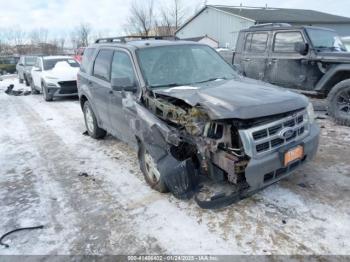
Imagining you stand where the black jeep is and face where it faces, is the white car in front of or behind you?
behind

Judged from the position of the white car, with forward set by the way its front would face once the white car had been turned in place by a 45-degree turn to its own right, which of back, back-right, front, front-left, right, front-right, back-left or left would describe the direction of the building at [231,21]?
back-left

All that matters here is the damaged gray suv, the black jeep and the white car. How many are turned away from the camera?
0

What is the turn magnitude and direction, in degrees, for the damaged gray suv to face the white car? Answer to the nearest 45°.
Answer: approximately 180°

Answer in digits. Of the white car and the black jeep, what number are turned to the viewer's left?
0

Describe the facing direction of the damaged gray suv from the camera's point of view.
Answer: facing the viewer and to the right of the viewer

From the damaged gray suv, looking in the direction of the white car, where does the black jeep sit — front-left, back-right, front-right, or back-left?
front-right

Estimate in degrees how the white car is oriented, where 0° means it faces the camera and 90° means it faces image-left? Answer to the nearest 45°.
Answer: approximately 315°

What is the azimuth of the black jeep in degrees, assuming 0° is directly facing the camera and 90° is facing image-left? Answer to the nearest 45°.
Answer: approximately 315°
